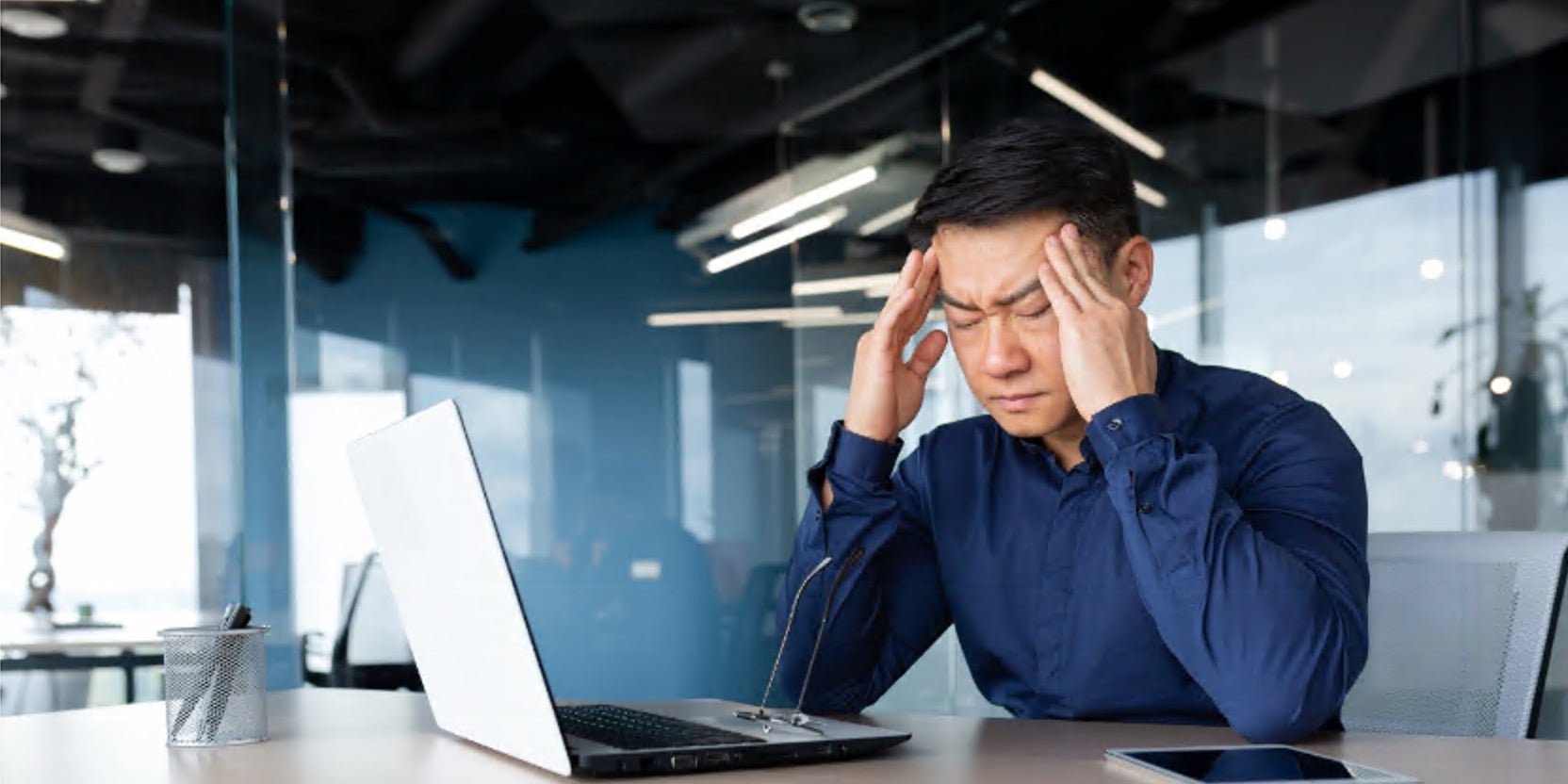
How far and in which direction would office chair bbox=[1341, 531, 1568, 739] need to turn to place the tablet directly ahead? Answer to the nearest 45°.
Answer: approximately 45° to its left

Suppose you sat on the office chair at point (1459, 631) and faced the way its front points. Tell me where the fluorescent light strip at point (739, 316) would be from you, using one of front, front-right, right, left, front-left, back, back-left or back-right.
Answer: right

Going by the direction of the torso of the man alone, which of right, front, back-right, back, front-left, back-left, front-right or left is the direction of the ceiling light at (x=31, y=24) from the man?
right

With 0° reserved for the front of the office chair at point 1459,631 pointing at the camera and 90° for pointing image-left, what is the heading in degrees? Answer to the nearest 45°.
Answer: approximately 45°

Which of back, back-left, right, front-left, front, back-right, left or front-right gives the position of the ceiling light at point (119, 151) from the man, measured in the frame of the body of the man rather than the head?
right

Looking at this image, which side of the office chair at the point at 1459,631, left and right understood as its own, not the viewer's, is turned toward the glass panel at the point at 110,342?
right

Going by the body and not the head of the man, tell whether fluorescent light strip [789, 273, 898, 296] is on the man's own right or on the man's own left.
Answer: on the man's own right

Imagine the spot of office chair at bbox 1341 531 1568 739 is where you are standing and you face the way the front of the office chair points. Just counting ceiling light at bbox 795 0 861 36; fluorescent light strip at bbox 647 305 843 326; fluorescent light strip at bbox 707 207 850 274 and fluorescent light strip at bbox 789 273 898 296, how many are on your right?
4

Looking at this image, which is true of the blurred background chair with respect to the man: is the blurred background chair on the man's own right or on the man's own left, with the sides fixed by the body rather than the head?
on the man's own right

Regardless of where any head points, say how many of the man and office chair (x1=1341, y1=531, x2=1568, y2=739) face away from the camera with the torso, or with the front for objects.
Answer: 0

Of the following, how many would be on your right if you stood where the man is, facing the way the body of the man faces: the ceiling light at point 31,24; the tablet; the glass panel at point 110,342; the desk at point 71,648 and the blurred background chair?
4

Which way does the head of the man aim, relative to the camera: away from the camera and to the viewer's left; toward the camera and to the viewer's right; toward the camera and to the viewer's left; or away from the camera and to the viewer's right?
toward the camera and to the viewer's left
